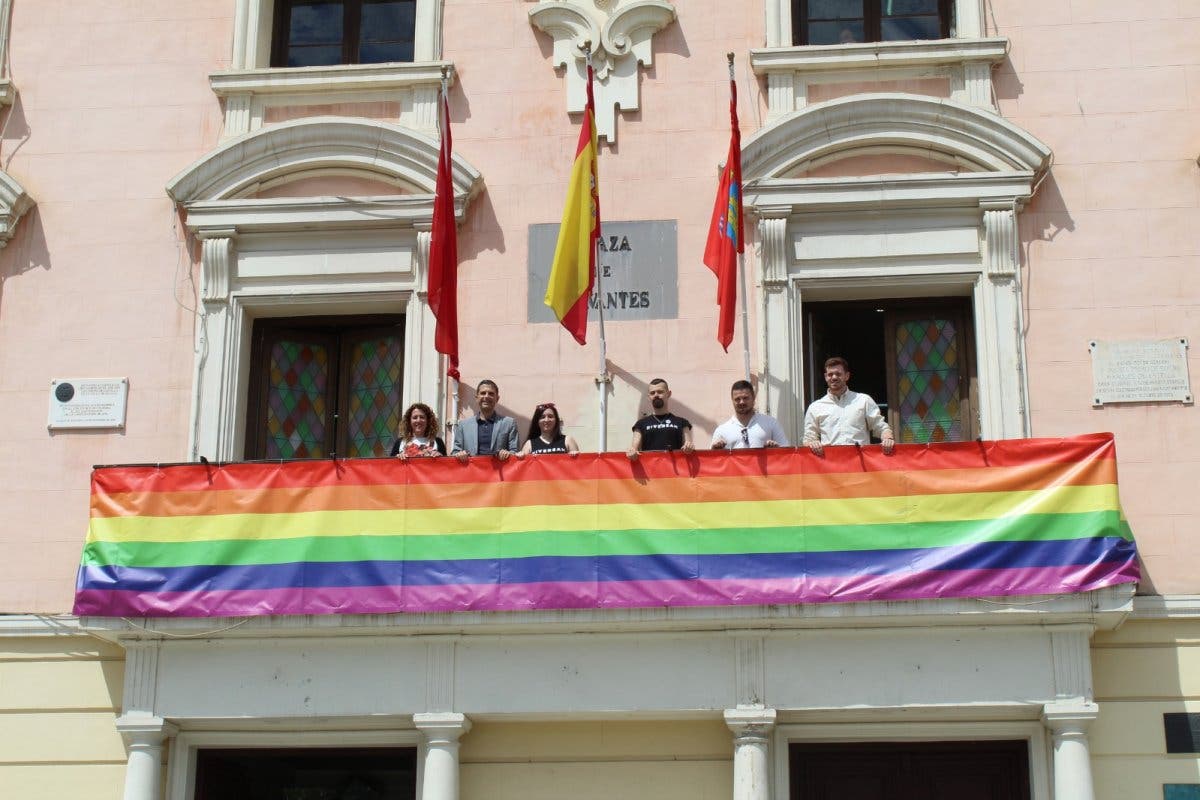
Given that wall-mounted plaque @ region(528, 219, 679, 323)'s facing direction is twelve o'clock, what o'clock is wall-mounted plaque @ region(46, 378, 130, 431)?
wall-mounted plaque @ region(46, 378, 130, 431) is roughly at 3 o'clock from wall-mounted plaque @ region(528, 219, 679, 323).

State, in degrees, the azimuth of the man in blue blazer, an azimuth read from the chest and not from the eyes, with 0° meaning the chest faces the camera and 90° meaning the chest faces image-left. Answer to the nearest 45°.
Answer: approximately 0°

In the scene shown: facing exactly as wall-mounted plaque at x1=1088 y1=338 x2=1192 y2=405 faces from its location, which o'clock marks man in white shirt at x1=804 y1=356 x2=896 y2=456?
The man in white shirt is roughly at 2 o'clock from the wall-mounted plaque.

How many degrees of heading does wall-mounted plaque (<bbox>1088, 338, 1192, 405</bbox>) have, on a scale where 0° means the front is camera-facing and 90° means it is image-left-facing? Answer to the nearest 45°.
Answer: approximately 0°

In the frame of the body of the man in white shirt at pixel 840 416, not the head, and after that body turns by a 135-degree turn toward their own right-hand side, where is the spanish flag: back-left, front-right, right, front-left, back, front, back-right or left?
front-left

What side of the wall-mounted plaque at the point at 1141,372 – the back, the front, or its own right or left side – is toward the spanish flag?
right

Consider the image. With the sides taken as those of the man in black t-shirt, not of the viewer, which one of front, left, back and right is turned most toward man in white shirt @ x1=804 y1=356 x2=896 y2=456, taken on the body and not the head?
left
